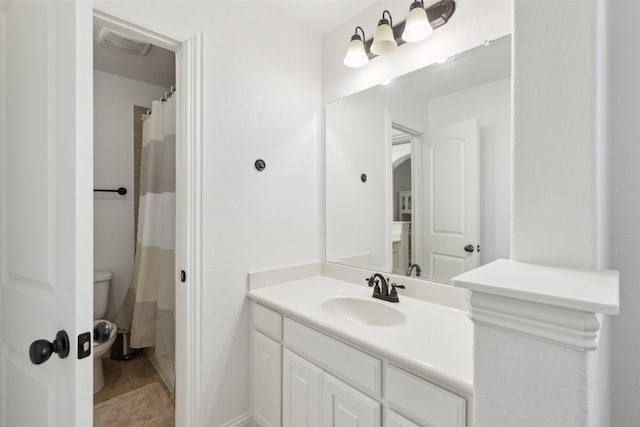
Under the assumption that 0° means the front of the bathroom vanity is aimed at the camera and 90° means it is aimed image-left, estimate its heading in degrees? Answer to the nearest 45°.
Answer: approximately 45°

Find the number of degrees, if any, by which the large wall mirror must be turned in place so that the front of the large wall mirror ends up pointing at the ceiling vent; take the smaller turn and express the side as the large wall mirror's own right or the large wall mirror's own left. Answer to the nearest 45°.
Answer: approximately 45° to the large wall mirror's own right

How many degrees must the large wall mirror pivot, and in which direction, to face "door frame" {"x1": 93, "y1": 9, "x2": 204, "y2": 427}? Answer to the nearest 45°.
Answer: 0° — it already faces it

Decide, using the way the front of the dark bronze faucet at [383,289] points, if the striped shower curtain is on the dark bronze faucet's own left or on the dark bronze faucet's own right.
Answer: on the dark bronze faucet's own right

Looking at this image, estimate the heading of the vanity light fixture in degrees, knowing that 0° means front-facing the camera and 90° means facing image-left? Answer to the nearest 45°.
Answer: approximately 45°

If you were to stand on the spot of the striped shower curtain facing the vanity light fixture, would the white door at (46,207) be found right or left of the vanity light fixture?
right

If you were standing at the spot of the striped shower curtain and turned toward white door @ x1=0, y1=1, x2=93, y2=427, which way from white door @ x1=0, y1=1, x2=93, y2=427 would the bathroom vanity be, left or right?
left
